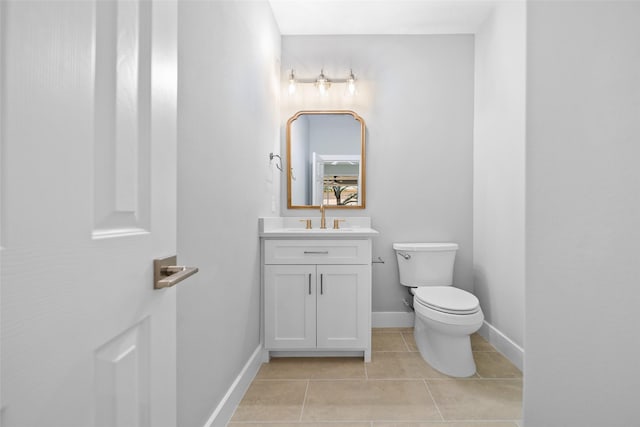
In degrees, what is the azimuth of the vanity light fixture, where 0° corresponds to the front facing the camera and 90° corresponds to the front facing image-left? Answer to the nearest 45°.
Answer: approximately 0°

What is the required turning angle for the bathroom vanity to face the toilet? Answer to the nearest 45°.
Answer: approximately 90° to its left

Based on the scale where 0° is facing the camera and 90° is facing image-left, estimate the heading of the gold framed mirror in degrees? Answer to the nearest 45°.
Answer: approximately 0°

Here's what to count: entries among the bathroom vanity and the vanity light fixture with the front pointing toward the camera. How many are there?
2
